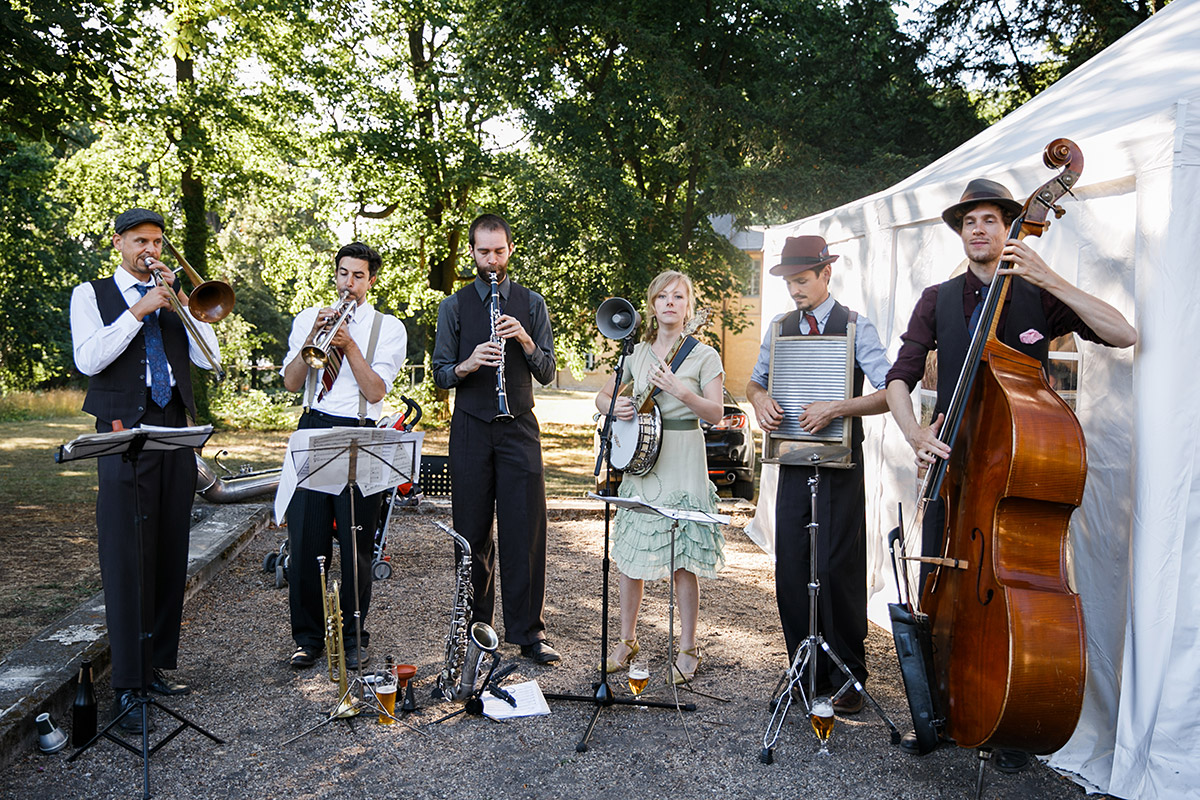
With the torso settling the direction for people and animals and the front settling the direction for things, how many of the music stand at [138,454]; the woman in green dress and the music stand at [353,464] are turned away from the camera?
2

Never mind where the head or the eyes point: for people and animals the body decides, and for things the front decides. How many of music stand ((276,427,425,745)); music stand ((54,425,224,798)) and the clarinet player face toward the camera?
1

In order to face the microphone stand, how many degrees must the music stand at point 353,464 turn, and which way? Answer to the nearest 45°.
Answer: approximately 90° to its right

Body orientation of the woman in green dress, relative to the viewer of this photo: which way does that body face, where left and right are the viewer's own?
facing the viewer

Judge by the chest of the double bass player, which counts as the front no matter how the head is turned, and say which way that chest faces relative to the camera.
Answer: toward the camera

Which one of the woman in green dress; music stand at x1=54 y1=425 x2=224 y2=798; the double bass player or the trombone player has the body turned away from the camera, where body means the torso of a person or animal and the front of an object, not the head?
the music stand

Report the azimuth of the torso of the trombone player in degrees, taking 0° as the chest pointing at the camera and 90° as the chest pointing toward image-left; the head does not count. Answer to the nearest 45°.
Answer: approximately 315°

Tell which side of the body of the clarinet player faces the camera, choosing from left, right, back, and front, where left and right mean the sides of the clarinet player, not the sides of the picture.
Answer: front

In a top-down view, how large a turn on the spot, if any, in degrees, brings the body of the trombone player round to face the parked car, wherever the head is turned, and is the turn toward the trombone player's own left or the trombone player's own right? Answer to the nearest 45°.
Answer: approximately 90° to the trombone player's own left

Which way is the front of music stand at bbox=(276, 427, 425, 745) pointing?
away from the camera

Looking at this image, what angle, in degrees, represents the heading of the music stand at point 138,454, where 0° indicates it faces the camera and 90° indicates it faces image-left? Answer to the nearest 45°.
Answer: approximately 180°
